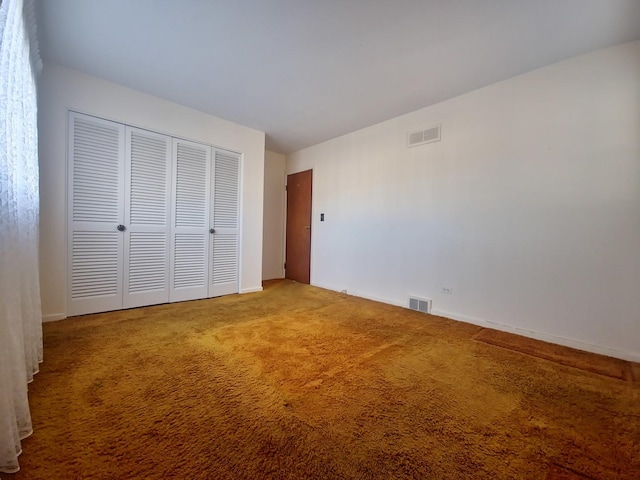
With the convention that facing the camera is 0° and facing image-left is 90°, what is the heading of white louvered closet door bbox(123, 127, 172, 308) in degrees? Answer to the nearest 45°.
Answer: approximately 315°

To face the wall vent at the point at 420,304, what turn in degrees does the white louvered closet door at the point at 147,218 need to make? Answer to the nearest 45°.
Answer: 0° — it already faces it

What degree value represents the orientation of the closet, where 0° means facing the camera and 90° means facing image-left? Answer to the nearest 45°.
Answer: approximately 315°

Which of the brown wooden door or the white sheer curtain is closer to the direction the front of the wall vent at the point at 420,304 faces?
the white sheer curtain

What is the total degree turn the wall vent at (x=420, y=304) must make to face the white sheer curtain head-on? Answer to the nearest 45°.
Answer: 0° — it already faces it

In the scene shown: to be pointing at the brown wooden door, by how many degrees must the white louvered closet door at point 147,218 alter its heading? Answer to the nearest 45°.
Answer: approximately 45° to its left

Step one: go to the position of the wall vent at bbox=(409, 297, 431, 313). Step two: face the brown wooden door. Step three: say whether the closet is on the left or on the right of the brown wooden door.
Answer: left

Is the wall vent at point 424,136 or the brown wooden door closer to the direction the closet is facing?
the wall vent

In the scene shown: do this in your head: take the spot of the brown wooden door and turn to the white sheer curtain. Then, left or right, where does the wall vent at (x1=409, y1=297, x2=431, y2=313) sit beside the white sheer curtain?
left

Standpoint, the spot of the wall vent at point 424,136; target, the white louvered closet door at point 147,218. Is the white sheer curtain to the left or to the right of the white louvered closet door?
left

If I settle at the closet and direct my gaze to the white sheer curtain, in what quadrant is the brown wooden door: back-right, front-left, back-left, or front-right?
back-left
